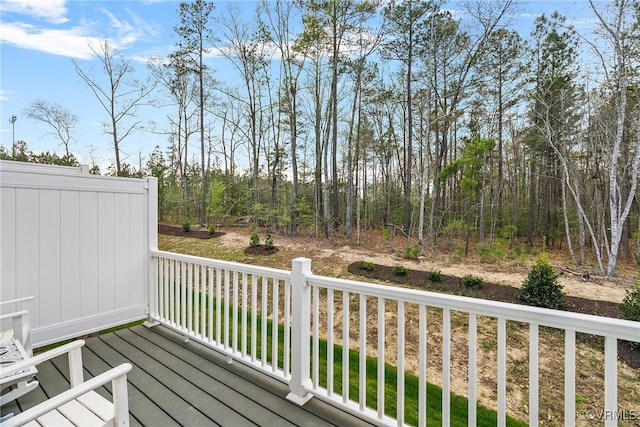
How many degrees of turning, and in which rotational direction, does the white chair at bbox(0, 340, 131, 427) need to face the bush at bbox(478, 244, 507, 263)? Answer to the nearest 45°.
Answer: approximately 45° to its right

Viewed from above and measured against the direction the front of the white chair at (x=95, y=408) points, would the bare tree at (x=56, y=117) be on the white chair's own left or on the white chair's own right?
on the white chair's own left

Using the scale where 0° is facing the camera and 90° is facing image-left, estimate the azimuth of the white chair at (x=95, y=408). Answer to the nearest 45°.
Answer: approximately 225°

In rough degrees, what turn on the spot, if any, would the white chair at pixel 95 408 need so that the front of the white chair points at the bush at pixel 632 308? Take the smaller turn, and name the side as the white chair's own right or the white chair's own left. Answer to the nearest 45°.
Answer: approximately 45° to the white chair's own right

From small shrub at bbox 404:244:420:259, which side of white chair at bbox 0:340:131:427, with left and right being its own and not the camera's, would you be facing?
front

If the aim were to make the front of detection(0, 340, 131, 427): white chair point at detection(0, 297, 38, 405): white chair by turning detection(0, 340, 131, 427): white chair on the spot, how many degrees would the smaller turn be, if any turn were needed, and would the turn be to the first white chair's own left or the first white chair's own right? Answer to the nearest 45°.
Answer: approximately 45° to the first white chair's own left

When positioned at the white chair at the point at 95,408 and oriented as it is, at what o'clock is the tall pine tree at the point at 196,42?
The tall pine tree is roughly at 11 o'clock from the white chair.

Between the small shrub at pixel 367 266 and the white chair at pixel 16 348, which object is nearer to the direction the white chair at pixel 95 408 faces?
the small shrub

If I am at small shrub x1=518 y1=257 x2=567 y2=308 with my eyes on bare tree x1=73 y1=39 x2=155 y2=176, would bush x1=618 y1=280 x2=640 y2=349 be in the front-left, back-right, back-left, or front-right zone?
back-left

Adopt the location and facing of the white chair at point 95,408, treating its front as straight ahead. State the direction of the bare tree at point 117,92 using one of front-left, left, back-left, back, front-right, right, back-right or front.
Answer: front-left
